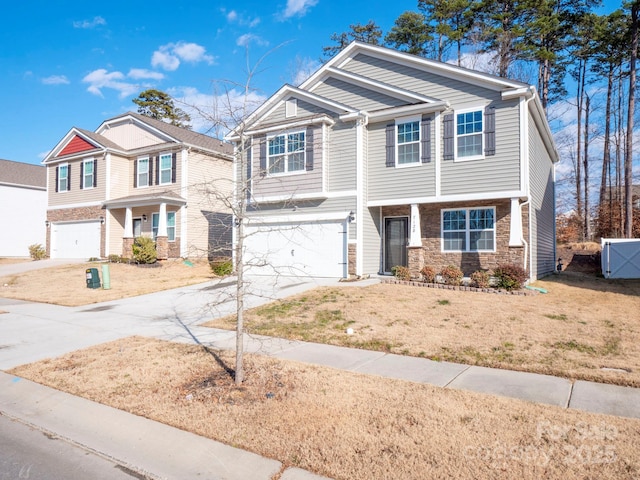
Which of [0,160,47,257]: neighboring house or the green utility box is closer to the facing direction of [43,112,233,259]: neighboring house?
the green utility box

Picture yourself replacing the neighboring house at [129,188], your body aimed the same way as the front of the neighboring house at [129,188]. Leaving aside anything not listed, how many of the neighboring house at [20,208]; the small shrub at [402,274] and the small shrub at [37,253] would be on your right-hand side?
2

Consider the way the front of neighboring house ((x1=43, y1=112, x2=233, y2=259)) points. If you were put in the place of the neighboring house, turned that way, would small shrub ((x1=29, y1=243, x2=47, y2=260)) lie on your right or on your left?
on your right

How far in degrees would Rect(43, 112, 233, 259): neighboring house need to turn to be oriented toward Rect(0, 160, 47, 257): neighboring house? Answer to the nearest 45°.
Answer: approximately 90° to its right

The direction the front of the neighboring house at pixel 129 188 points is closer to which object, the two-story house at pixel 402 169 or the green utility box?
the green utility box

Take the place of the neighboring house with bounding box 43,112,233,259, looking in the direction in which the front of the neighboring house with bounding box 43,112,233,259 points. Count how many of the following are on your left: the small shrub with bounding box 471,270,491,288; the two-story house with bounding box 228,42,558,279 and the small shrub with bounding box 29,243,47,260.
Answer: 2

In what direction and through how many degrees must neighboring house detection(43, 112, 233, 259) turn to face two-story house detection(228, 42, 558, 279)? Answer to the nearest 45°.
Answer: approximately 90° to its left

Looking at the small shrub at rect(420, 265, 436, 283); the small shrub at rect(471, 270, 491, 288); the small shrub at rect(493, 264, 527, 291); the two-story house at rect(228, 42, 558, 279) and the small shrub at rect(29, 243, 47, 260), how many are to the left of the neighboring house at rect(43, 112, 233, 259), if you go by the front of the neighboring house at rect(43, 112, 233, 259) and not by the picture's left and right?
4

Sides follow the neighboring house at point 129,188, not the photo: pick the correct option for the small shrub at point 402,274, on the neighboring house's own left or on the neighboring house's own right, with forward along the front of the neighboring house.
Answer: on the neighboring house's own left

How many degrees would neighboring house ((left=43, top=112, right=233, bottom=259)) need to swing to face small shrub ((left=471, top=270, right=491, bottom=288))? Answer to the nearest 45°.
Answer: approximately 90° to its left

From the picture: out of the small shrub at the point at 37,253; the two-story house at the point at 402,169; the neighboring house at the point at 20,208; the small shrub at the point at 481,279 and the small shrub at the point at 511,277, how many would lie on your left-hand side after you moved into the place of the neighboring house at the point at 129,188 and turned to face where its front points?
3

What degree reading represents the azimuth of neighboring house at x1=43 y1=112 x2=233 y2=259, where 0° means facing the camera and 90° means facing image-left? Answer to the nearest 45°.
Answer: approximately 45°

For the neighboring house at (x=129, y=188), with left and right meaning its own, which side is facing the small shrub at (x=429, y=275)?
left
